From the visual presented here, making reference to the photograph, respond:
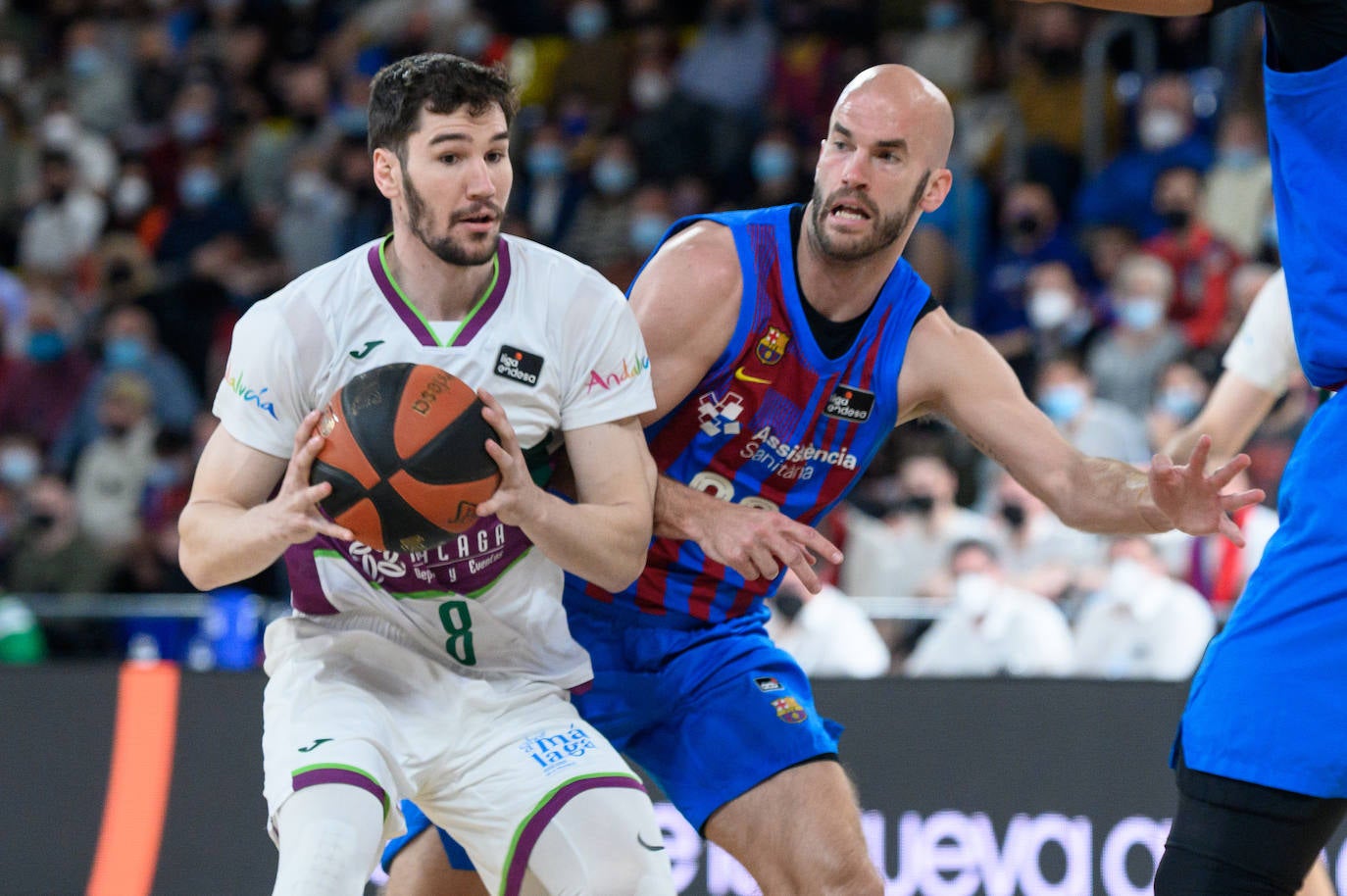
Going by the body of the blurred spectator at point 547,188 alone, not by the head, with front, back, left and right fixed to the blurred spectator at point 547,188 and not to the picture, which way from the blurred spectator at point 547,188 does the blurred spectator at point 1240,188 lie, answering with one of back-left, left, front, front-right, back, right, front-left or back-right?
front-left

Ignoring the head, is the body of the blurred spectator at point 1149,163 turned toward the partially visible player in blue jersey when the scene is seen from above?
yes

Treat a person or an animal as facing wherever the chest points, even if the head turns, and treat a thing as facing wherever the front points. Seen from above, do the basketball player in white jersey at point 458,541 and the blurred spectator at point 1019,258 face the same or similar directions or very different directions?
same or similar directions

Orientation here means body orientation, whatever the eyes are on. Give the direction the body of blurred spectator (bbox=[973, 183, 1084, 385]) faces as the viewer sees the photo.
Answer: toward the camera

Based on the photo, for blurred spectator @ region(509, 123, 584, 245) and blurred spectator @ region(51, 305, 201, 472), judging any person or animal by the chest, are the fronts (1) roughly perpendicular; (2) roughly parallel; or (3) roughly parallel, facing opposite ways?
roughly parallel

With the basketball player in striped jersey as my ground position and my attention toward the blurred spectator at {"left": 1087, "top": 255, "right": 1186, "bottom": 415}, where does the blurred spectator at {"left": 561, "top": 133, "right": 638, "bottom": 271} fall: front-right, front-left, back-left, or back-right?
front-left

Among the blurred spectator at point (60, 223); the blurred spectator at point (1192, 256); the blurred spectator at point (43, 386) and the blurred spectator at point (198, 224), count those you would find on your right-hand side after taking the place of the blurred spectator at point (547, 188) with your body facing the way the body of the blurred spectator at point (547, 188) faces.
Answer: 3

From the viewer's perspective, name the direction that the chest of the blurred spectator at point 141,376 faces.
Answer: toward the camera

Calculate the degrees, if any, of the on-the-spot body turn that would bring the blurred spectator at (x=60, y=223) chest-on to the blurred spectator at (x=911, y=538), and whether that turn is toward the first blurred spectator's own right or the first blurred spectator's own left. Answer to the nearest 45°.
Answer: approximately 45° to the first blurred spectator's own left

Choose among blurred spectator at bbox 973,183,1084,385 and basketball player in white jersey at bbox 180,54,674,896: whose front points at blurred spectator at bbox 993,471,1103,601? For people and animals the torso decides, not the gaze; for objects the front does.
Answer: blurred spectator at bbox 973,183,1084,385

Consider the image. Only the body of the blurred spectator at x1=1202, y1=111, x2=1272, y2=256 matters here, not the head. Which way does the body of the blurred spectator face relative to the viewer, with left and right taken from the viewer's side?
facing the viewer

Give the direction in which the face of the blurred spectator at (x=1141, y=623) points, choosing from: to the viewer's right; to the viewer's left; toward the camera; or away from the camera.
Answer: toward the camera

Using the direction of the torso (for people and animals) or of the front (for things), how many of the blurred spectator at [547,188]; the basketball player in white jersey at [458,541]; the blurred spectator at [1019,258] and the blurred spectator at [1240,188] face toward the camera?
4

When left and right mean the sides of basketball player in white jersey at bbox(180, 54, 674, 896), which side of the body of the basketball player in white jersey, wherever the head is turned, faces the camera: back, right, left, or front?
front

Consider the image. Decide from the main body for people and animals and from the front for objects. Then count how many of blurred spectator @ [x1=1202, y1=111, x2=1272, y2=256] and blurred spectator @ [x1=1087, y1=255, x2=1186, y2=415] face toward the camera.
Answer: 2
